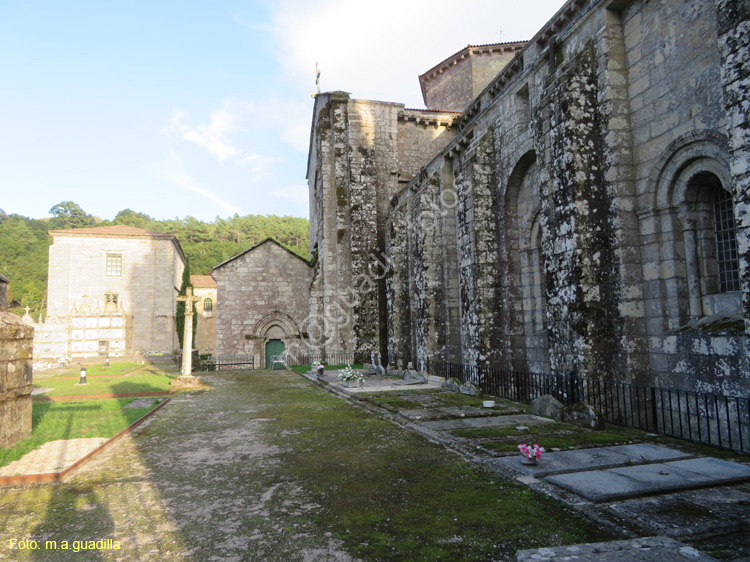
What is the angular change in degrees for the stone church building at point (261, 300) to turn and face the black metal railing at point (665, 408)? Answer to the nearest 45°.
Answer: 0° — it already faces it

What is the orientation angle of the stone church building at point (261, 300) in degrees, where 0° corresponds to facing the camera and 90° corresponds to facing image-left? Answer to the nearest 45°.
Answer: approximately 0°

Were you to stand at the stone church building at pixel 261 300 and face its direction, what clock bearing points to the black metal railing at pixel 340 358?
The black metal railing is roughly at 11 o'clock from the stone church building.

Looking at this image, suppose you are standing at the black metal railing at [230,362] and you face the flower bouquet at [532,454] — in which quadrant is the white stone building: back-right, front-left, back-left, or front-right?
back-right

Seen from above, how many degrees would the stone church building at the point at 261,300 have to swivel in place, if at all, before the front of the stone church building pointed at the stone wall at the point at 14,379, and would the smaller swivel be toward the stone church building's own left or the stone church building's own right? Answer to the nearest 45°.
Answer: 0° — it already faces it

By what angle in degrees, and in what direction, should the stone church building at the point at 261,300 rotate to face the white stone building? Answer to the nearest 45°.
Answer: approximately 135° to its right

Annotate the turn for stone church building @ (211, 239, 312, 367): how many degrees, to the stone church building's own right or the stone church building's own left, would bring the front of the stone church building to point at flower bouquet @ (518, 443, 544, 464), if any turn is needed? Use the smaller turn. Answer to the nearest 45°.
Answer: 0° — it already faces it
